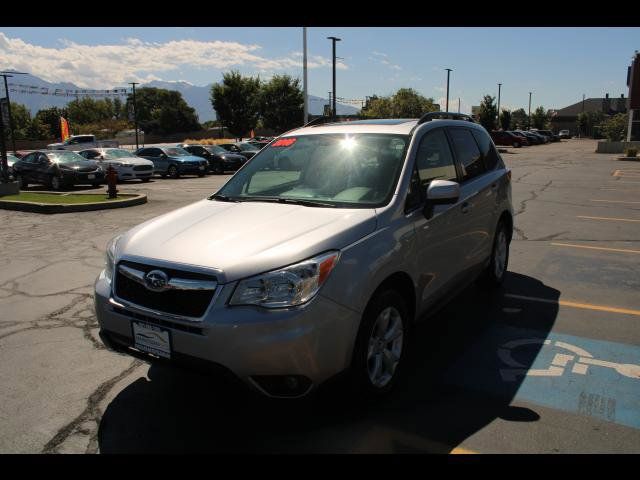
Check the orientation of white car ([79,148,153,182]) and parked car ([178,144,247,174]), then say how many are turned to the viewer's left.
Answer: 0

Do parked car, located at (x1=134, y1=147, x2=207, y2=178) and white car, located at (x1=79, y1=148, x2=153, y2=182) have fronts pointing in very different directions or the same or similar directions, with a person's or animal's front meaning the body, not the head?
same or similar directions

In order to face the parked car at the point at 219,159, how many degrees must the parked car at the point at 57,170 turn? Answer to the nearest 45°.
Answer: approximately 90° to its left

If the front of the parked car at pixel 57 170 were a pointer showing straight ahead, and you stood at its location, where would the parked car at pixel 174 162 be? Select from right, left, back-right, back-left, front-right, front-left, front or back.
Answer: left

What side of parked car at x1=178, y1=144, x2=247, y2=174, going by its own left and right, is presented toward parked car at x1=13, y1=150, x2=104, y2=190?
right

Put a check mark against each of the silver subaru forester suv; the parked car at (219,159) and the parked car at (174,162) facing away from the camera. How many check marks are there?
0

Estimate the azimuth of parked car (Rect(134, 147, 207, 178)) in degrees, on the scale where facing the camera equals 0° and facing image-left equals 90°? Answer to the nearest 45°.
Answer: approximately 315°

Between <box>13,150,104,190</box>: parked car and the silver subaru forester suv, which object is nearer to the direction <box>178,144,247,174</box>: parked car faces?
the silver subaru forester suv

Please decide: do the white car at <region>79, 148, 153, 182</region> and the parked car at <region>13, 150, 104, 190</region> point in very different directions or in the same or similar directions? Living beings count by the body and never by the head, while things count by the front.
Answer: same or similar directions

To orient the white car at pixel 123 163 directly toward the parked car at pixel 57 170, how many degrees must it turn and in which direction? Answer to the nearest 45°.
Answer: approximately 90° to its right

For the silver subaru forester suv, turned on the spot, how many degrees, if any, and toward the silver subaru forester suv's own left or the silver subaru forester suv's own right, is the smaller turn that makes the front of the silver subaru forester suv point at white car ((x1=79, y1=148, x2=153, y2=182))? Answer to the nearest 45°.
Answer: approximately 135° to the silver subaru forester suv's own right

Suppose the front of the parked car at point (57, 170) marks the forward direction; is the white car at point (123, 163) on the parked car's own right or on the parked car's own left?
on the parked car's own left

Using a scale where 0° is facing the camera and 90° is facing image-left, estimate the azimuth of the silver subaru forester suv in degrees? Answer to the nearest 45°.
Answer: approximately 45°

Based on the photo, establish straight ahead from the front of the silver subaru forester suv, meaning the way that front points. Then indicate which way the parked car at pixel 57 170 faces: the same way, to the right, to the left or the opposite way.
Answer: to the left

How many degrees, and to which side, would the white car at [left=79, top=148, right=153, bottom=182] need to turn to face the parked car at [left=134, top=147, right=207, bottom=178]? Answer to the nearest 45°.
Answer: approximately 90° to its left

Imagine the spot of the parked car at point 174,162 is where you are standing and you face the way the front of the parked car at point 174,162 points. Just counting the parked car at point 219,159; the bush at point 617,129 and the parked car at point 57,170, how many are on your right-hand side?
1

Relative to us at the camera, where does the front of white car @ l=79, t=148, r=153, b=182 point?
facing the viewer and to the right of the viewer

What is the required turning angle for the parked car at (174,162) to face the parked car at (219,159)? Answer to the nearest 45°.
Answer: approximately 90° to its left
